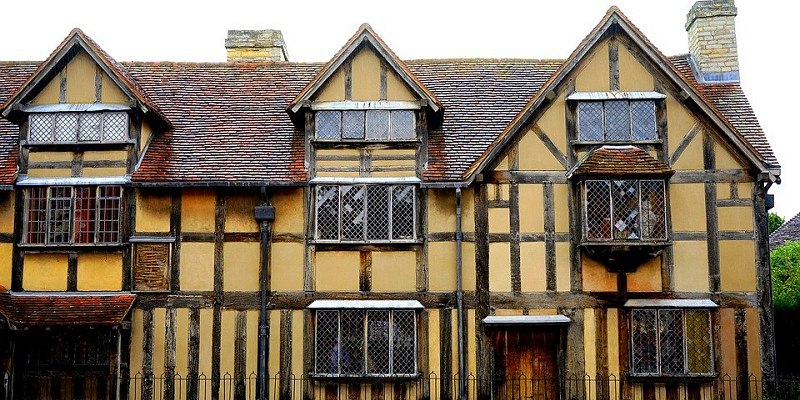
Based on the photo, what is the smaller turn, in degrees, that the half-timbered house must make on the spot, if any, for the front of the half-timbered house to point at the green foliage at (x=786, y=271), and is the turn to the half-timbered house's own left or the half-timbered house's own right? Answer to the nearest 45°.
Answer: approximately 135° to the half-timbered house's own left

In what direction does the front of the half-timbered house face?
toward the camera

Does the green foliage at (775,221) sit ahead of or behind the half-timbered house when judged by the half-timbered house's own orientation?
behind
